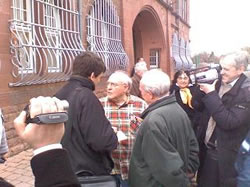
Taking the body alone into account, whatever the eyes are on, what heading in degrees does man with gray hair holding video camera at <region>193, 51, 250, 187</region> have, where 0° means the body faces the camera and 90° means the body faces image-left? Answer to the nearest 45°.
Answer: approximately 45°

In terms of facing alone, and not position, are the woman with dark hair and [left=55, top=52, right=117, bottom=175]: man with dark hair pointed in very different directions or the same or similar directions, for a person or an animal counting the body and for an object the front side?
very different directions

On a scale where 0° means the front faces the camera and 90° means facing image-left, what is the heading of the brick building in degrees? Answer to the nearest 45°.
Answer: approximately 315°

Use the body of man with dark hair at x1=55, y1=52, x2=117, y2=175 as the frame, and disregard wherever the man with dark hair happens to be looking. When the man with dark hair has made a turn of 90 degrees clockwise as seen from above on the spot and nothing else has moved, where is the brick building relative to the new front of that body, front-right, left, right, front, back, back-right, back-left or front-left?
back-left

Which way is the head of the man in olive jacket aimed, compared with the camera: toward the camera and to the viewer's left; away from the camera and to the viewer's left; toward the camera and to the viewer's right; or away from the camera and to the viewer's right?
away from the camera and to the viewer's left

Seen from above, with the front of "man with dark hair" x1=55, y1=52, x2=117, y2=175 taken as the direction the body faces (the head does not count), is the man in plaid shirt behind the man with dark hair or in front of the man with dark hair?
in front

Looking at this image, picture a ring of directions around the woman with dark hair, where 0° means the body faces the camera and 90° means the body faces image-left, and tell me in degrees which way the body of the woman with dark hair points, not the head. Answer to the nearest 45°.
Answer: approximately 0°

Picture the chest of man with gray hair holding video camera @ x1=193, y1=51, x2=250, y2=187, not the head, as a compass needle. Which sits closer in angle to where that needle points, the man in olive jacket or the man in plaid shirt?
the man in olive jacket

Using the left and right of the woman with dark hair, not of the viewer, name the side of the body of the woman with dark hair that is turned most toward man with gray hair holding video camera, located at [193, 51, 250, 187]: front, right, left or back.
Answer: front

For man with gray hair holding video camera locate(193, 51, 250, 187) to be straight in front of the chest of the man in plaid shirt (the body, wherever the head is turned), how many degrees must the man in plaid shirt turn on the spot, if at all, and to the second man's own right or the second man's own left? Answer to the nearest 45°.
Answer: approximately 135° to the second man's own left

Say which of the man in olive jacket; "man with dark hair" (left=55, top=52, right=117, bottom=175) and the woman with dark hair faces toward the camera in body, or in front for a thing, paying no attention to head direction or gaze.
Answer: the woman with dark hair

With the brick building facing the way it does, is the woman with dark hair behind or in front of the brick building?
in front
